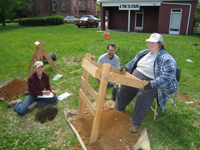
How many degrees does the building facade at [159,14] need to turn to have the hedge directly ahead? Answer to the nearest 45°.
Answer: approximately 90° to its right

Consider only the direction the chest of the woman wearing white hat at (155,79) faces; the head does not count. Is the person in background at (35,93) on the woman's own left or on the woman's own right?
on the woman's own right

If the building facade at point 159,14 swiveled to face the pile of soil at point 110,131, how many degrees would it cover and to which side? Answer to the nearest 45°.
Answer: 0° — it already faces it

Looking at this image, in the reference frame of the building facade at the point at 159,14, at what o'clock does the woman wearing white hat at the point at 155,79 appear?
The woman wearing white hat is roughly at 12 o'clock from the building facade.

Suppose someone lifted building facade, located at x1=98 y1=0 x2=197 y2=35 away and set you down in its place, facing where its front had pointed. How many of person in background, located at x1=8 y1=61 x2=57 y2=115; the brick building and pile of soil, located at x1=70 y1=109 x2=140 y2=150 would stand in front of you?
2

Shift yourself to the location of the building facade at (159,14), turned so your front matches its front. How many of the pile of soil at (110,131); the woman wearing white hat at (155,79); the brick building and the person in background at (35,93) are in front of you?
3

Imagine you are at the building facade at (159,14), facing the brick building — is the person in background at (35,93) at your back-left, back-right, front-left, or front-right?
back-left

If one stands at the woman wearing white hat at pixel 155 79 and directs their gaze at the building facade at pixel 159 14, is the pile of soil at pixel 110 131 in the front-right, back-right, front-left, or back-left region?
back-left

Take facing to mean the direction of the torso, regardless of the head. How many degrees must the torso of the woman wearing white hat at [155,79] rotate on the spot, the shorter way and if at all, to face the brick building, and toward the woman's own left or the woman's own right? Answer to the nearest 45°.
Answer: approximately 90° to the woman's own right

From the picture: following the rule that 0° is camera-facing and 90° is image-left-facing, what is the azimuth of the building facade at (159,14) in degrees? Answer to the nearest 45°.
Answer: approximately 0°

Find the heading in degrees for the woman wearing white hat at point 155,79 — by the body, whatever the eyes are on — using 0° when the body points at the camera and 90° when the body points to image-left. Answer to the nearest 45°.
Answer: approximately 45°
